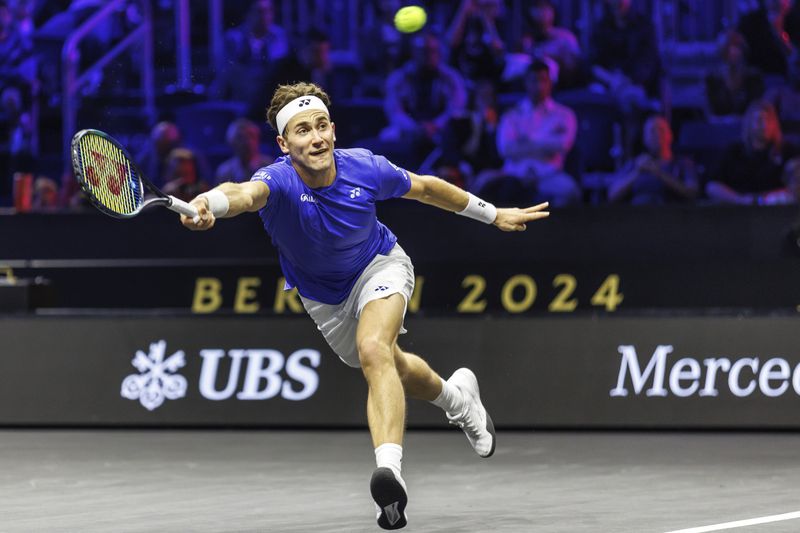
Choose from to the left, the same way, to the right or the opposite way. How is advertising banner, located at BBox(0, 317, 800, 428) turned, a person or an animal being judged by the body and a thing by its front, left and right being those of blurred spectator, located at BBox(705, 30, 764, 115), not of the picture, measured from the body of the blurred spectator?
the same way

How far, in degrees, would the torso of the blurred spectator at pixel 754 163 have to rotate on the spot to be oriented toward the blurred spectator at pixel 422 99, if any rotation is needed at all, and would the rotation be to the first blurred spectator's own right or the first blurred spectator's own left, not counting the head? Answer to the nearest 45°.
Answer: approximately 90° to the first blurred spectator's own right

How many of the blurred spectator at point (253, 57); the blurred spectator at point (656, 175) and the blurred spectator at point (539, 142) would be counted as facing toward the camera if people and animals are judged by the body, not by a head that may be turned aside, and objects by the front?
3

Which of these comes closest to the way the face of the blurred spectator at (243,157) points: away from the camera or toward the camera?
toward the camera

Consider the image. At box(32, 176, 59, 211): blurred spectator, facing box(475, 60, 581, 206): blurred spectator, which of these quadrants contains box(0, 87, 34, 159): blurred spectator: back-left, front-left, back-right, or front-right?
back-left

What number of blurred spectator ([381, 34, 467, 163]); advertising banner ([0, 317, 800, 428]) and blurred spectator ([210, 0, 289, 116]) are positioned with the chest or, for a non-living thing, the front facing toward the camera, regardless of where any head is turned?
3

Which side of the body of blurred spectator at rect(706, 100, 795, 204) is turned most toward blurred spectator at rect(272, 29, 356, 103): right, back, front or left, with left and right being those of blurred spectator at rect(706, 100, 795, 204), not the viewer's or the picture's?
right

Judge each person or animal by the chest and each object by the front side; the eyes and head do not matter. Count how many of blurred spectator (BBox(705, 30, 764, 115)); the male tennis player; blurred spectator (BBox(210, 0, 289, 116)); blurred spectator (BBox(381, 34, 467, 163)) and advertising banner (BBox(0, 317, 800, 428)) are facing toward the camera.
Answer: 5

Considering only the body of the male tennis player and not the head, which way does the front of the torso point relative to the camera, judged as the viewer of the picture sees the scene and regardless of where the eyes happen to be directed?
toward the camera

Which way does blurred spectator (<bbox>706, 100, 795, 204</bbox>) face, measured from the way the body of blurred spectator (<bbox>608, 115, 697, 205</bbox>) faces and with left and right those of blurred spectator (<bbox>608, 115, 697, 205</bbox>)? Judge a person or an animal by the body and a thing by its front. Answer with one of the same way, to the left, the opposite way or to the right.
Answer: the same way

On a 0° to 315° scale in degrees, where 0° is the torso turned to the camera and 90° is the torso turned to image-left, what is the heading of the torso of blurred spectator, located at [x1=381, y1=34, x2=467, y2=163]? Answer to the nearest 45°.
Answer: approximately 0°

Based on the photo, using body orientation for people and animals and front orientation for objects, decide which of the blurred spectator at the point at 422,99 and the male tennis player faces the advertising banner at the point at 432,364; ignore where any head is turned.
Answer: the blurred spectator

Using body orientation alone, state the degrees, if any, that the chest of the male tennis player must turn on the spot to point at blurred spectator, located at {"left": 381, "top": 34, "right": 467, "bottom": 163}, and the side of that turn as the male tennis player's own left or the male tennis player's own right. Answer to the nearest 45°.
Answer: approximately 180°

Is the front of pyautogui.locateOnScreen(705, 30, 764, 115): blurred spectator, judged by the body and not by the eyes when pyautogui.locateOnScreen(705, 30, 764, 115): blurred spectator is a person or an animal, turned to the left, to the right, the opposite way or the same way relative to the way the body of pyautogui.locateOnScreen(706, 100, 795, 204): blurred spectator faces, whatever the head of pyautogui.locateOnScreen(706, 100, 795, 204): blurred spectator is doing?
the same way

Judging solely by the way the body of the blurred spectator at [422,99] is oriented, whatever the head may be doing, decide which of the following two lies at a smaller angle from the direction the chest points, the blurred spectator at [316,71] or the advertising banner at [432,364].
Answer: the advertising banner

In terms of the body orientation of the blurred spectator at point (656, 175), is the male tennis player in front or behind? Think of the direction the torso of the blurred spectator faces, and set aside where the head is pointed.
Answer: in front

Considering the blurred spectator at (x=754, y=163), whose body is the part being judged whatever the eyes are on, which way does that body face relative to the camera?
toward the camera

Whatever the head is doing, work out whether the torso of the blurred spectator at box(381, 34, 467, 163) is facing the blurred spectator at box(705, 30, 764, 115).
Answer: no

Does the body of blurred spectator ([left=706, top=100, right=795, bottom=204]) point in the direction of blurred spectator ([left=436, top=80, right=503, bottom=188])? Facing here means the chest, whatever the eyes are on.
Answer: no

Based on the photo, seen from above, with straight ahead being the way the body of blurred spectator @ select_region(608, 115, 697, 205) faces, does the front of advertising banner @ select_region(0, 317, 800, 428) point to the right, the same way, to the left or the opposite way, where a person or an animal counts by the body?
the same way
